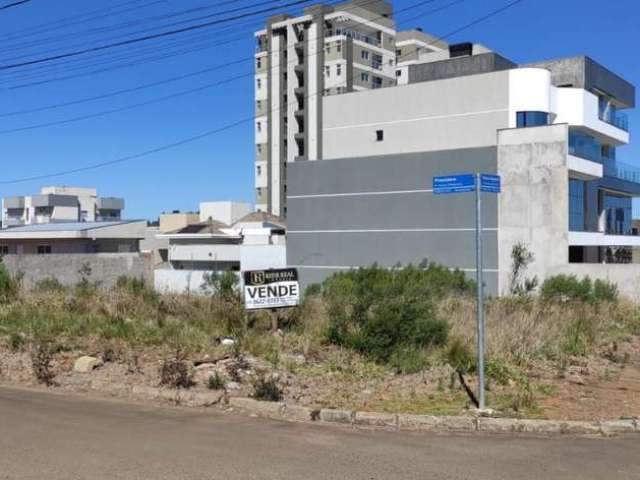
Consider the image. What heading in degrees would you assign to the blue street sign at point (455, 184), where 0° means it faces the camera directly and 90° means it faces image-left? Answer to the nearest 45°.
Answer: approximately 0°

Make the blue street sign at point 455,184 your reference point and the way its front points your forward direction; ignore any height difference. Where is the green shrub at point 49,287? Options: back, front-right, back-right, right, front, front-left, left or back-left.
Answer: back-right

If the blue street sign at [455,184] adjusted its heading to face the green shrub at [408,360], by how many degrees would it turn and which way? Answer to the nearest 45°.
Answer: approximately 180°

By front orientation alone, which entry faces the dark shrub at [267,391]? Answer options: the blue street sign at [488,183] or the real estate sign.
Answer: the real estate sign

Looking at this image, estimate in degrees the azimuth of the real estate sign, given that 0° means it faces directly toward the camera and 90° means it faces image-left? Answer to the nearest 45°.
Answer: approximately 0°

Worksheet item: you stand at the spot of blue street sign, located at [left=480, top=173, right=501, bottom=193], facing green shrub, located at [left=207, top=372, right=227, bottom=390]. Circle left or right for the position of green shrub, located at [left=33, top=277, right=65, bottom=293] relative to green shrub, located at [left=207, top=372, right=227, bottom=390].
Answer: right

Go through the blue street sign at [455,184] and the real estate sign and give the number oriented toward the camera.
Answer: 2

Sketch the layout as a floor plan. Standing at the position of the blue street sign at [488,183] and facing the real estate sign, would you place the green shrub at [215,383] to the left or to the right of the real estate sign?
left
